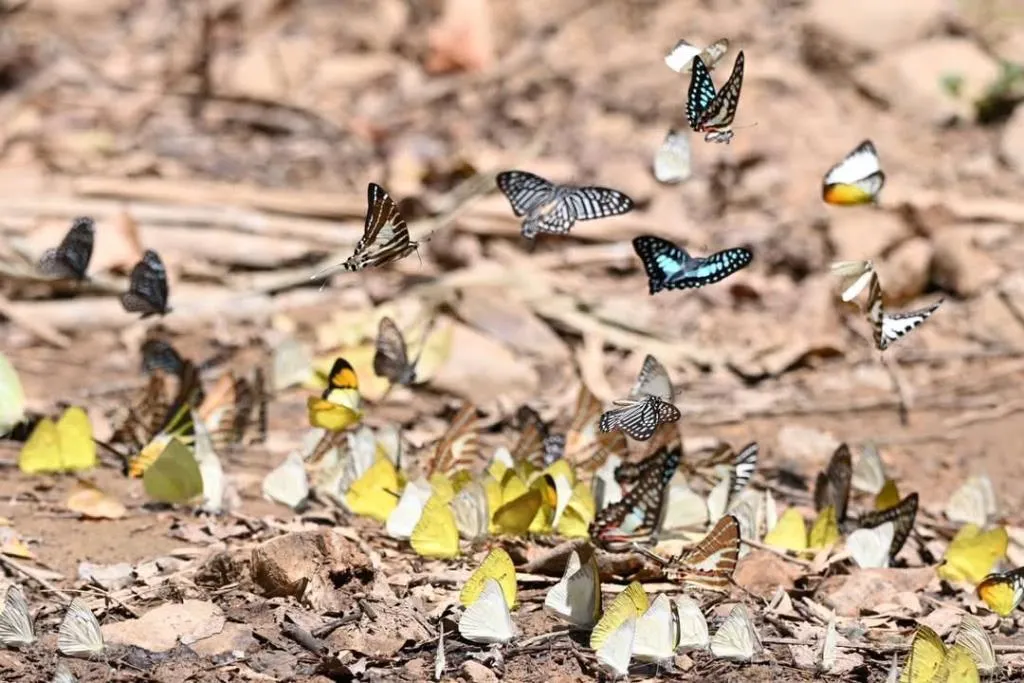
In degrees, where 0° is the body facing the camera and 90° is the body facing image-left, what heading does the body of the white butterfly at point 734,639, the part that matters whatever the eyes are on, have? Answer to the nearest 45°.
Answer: approximately 270°

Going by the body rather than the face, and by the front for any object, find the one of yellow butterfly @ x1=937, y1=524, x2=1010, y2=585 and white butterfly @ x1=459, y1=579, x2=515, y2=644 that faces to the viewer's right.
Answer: the white butterfly

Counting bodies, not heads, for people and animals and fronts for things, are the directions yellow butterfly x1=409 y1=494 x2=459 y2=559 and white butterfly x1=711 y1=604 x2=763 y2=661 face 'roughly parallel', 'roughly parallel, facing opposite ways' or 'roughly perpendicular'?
roughly parallel

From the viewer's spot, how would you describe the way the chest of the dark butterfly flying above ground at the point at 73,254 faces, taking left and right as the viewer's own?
facing to the right of the viewer

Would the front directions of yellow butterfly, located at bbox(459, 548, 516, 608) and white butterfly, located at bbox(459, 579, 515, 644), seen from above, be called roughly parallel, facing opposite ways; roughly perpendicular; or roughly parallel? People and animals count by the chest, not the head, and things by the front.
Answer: roughly parallel

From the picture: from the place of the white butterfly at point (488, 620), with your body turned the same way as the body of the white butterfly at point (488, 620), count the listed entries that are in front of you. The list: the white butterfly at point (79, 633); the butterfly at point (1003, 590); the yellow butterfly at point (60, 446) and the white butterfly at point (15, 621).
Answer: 1

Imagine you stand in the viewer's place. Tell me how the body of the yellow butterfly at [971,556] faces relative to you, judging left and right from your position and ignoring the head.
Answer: facing to the left of the viewer

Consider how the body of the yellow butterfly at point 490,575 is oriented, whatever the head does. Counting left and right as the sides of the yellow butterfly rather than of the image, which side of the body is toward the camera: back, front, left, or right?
right

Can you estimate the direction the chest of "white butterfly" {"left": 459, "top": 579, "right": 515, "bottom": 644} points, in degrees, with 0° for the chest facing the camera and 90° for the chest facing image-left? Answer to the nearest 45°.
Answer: approximately 270°

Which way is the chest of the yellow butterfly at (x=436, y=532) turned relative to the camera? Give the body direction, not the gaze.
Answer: to the viewer's right
